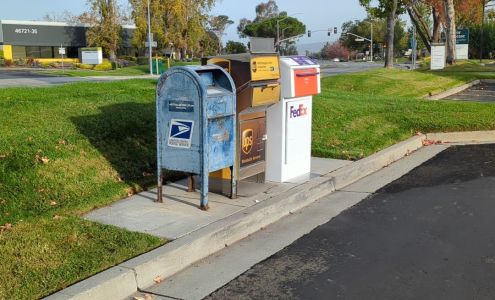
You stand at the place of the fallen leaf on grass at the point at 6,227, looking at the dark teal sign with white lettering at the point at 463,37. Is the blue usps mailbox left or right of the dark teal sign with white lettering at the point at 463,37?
right

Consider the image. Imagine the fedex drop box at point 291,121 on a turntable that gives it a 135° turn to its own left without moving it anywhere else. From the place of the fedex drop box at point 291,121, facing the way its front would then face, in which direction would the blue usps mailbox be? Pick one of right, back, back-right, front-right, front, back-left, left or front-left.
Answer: back-left

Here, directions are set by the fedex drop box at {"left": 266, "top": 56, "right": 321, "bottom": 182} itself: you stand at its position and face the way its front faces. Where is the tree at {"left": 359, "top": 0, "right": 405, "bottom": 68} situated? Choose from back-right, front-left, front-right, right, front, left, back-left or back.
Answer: back-left

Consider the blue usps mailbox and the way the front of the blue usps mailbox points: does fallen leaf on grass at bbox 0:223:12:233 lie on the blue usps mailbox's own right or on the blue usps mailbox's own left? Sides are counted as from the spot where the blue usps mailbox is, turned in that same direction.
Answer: on the blue usps mailbox's own right

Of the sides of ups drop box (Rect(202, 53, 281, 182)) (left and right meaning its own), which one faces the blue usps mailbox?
right

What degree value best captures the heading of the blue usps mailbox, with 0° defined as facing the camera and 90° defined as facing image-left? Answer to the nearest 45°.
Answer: approximately 315°

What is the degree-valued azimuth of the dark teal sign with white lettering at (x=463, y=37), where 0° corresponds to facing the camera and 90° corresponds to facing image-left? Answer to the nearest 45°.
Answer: approximately 0°

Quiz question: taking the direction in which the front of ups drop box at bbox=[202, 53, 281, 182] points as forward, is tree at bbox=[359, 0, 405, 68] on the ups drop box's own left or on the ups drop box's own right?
on the ups drop box's own left

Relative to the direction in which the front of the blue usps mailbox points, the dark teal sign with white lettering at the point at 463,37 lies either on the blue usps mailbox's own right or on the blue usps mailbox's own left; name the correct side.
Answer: on the blue usps mailbox's own left

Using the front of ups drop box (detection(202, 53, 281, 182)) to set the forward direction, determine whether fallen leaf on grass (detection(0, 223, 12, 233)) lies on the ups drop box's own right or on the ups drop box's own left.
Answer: on the ups drop box's own right
